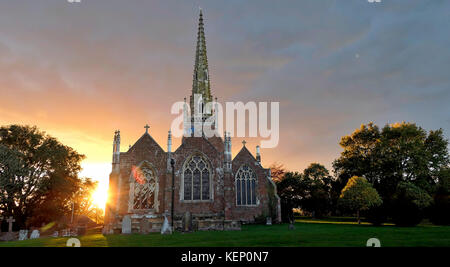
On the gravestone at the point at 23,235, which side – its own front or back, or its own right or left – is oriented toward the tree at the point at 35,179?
back

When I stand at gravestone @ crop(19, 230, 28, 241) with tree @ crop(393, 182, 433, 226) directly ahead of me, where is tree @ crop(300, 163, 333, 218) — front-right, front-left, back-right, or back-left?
front-left

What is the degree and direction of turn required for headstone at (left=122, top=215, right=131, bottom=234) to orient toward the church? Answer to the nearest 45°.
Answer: approximately 135° to its left

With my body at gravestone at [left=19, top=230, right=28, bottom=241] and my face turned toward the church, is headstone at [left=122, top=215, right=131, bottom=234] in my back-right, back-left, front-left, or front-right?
front-right

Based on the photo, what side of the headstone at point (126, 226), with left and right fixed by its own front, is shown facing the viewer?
front

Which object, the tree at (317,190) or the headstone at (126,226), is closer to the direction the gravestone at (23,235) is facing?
the headstone

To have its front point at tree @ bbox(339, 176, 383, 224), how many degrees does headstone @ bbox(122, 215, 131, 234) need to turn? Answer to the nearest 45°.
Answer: approximately 90° to its left

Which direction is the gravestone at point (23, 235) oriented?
toward the camera

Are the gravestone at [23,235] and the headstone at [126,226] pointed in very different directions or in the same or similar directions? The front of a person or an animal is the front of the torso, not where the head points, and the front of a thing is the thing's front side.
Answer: same or similar directions

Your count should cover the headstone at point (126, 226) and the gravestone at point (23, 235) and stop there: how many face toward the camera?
2

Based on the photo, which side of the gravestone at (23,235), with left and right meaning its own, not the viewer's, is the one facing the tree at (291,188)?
left
